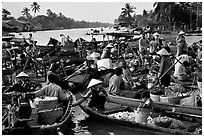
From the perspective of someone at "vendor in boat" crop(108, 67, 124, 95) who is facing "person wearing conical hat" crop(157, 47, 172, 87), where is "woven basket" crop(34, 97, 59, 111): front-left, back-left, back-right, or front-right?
back-right

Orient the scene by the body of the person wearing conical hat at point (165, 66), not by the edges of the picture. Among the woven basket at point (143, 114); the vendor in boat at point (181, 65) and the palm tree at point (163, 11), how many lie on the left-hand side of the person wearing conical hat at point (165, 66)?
1

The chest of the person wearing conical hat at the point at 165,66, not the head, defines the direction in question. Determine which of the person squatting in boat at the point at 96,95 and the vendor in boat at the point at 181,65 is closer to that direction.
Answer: the person squatting in boat

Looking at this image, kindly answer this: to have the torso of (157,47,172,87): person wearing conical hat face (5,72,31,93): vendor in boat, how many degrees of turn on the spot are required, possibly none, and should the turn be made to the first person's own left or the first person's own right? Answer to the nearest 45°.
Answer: approximately 45° to the first person's own left

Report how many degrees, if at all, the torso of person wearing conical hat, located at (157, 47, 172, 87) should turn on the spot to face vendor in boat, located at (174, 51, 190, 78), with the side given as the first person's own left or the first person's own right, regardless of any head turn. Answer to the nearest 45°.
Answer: approximately 135° to the first person's own right
